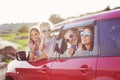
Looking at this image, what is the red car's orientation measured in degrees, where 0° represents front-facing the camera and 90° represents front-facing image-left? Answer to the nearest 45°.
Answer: approximately 135°

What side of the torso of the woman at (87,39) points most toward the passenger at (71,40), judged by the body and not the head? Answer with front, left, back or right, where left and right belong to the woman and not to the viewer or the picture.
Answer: right

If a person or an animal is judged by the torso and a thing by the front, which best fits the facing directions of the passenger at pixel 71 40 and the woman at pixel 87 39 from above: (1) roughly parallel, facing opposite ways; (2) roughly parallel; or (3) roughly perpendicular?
roughly parallel

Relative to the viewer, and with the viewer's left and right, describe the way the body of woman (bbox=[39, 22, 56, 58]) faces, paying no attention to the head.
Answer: facing the viewer

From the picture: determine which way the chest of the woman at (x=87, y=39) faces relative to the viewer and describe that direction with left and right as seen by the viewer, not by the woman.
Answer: facing the viewer and to the left of the viewer
